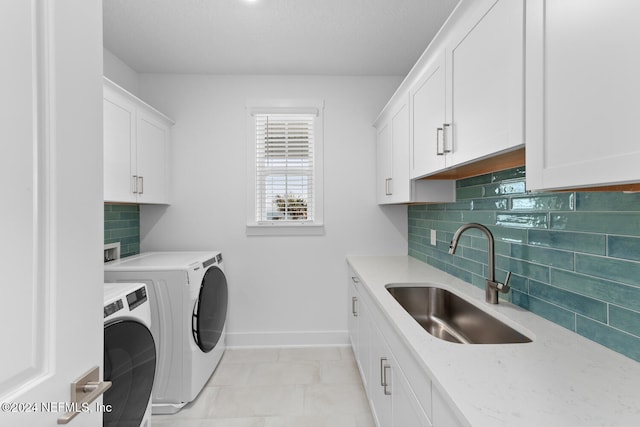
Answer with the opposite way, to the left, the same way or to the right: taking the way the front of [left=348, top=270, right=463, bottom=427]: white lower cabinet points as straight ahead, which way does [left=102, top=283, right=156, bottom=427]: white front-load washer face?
the opposite way

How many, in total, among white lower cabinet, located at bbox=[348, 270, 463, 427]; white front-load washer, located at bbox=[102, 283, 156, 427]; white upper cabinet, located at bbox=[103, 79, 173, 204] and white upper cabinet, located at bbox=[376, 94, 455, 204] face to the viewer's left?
2

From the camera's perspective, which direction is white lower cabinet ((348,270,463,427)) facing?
to the viewer's left

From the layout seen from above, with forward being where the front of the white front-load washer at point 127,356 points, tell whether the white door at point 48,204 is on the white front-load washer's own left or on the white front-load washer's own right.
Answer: on the white front-load washer's own right

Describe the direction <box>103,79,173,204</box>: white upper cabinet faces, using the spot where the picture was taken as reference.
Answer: facing the viewer and to the right of the viewer

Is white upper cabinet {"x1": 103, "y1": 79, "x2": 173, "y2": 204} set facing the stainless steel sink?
yes

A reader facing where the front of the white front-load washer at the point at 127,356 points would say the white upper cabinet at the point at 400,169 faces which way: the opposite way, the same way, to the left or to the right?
the opposite way

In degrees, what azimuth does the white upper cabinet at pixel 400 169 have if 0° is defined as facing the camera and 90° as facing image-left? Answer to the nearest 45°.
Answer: approximately 90°

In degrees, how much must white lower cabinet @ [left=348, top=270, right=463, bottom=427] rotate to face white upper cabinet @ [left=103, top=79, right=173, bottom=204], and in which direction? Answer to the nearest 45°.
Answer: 0° — it already faces it

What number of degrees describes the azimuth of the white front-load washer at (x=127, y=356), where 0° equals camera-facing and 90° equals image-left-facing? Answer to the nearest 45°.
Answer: approximately 315°

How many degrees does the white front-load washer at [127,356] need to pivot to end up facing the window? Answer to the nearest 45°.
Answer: approximately 90° to its left
